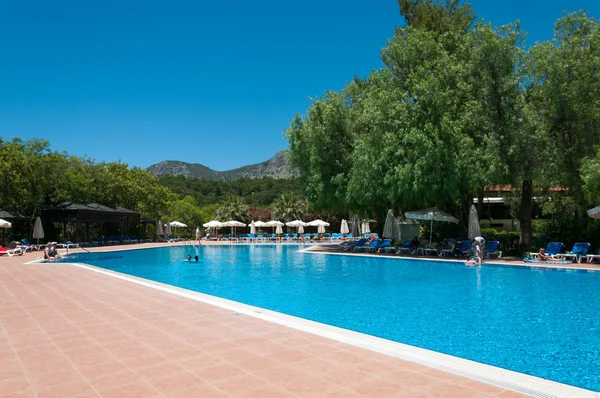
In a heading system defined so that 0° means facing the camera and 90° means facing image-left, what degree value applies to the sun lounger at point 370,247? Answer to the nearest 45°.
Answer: approximately 90°

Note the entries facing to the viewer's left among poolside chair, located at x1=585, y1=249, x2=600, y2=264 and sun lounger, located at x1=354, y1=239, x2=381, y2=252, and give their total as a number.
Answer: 2

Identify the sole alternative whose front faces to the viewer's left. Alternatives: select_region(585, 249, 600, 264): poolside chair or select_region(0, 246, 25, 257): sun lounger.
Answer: the poolside chair

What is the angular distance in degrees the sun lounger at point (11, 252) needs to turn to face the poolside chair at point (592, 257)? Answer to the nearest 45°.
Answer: approximately 45° to its right

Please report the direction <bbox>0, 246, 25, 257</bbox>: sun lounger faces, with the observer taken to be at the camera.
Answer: facing to the right of the viewer

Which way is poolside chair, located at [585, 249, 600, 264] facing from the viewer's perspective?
to the viewer's left

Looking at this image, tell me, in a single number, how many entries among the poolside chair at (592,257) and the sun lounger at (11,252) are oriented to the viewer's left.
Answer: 1

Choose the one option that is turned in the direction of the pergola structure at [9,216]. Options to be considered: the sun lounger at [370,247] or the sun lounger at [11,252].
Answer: the sun lounger at [370,247]

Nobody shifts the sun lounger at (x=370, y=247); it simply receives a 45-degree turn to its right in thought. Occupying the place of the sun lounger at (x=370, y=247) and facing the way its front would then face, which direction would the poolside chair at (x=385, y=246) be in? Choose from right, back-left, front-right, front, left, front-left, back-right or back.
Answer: back

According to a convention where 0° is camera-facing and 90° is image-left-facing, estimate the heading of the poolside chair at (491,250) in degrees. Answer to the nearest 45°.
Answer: approximately 45°
